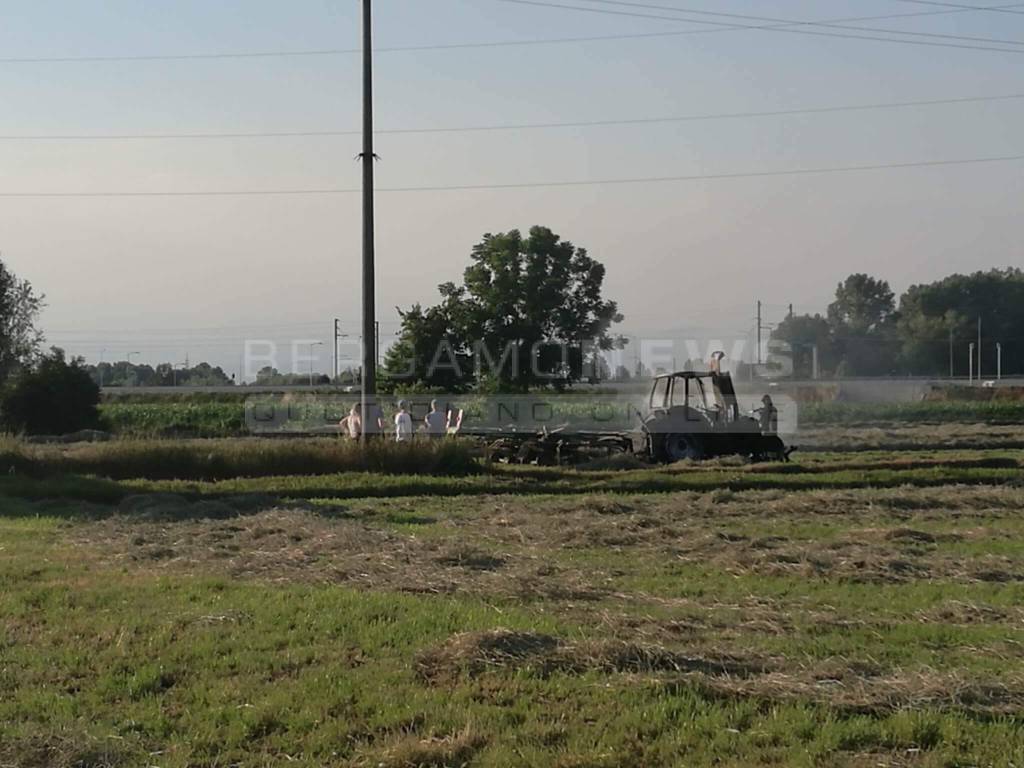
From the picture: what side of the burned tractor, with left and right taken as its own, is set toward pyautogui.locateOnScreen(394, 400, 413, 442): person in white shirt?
back

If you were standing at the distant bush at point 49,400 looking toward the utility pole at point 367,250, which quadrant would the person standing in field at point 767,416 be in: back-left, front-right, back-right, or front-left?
front-left

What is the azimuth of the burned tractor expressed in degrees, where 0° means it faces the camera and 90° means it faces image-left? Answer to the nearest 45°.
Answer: approximately 270°

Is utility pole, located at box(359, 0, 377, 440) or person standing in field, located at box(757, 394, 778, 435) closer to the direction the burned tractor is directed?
the person standing in field

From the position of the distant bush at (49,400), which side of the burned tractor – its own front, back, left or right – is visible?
back

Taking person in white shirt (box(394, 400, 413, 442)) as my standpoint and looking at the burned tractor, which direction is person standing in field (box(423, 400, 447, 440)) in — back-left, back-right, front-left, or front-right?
front-left

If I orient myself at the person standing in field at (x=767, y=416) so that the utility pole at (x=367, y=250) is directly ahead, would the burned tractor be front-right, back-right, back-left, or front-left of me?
front-left

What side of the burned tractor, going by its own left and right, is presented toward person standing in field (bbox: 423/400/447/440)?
back

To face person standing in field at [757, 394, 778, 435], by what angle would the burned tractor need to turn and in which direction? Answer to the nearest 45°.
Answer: approximately 45° to its left

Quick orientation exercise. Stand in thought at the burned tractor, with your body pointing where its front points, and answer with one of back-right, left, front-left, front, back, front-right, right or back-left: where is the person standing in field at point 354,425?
back
